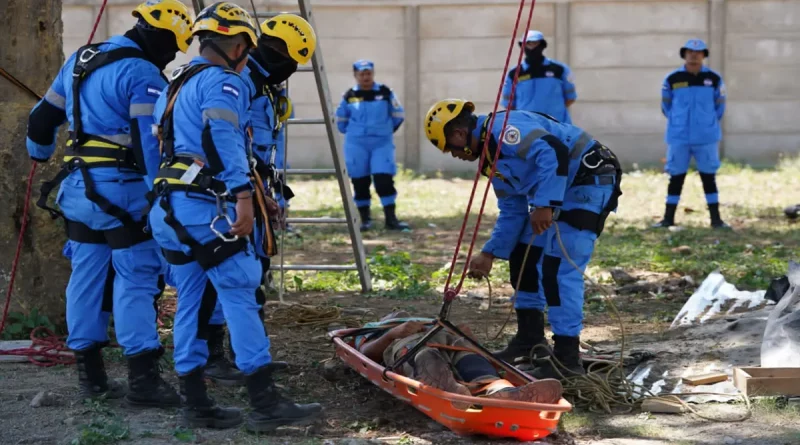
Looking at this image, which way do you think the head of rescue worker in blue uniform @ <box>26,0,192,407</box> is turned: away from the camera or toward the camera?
away from the camera

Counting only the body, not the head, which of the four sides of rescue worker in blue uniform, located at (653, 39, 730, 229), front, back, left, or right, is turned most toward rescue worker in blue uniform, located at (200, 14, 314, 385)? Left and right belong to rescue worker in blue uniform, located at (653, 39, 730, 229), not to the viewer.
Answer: front

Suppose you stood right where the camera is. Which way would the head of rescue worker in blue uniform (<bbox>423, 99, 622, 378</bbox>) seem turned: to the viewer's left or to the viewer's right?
to the viewer's left

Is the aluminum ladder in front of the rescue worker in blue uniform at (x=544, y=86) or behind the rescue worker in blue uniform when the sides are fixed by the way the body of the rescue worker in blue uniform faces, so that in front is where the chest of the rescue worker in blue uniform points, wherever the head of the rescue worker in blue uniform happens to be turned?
in front

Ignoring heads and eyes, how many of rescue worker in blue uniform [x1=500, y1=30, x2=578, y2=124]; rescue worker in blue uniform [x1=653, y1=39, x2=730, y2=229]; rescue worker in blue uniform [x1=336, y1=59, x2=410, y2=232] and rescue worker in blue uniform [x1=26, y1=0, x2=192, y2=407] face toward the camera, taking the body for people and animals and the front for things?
3

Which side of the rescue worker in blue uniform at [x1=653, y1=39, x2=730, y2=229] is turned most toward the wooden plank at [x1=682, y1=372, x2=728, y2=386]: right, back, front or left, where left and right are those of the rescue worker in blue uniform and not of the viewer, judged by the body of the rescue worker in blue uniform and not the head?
front

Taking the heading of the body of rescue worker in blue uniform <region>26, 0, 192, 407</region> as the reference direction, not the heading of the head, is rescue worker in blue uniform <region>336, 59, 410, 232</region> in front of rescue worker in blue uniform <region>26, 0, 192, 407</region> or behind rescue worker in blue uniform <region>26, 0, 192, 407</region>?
in front

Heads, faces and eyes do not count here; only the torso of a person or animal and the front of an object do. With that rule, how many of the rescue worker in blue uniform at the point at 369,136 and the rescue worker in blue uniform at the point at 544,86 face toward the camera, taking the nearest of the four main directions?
2

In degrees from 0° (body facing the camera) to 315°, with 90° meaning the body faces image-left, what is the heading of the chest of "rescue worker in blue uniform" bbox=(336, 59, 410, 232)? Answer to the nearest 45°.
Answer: approximately 0°
